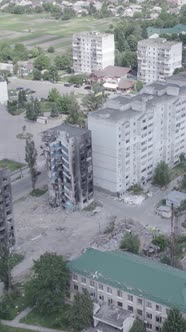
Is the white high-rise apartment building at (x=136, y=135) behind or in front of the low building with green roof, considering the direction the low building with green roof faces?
behind

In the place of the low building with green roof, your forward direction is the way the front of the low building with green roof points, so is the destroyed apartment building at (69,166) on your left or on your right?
on your right

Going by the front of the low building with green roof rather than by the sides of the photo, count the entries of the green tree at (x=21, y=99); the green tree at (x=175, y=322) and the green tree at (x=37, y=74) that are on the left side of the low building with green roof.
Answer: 1

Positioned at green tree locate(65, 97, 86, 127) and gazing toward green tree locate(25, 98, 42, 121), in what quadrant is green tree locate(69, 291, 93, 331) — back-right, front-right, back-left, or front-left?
back-left

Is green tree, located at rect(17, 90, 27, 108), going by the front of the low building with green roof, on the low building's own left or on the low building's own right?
on the low building's own right

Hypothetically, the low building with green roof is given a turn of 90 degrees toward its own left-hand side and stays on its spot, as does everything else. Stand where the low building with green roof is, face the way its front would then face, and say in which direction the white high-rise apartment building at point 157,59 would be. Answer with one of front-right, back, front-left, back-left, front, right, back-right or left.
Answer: back-left

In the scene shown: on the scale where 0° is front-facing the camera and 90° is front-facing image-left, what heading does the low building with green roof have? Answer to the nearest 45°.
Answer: approximately 45°

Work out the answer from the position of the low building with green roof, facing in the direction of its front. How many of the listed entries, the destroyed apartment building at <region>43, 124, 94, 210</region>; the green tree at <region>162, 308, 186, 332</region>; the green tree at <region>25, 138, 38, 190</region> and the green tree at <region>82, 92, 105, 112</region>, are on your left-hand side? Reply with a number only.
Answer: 1

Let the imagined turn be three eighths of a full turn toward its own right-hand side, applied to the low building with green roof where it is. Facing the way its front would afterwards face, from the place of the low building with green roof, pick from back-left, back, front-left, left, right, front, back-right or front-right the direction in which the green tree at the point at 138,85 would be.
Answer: front

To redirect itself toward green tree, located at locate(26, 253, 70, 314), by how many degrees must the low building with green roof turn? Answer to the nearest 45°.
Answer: approximately 45° to its right

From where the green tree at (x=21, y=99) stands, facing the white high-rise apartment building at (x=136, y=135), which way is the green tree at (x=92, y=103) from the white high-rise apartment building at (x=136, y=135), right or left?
left

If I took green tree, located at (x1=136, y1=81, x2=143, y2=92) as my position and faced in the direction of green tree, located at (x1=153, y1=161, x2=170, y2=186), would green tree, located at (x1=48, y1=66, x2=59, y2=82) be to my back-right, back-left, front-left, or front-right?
back-right

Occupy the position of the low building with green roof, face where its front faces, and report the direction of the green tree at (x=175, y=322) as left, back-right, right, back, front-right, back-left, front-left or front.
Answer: left

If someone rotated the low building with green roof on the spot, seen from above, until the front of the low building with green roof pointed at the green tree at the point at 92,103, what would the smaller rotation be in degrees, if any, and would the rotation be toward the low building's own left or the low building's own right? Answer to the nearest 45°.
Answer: approximately 135° to the low building's own right

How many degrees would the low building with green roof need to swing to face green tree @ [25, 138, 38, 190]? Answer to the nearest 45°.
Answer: approximately 90° to its right
